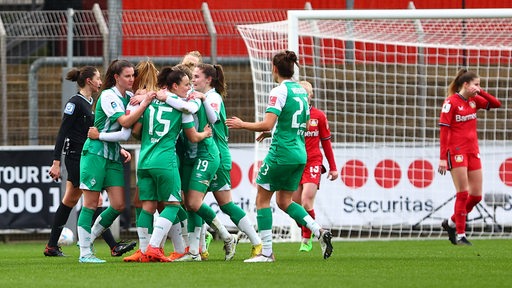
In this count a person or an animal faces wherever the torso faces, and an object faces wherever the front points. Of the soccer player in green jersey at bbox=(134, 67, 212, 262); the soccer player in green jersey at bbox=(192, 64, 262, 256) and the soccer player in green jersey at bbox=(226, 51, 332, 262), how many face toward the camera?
0

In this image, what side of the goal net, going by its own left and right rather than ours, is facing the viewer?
front

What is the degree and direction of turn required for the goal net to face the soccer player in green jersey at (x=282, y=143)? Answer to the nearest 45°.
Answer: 0° — it already faces them

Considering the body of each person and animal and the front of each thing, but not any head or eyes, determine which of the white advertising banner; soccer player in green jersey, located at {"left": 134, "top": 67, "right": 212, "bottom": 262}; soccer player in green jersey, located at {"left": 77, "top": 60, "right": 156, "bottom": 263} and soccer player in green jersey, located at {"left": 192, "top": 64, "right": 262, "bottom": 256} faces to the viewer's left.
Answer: soccer player in green jersey, located at {"left": 192, "top": 64, "right": 262, "bottom": 256}

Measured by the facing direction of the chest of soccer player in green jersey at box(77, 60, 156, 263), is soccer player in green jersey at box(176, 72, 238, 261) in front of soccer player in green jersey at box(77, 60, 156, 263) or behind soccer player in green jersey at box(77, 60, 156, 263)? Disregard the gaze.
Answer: in front

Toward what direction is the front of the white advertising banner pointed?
toward the camera

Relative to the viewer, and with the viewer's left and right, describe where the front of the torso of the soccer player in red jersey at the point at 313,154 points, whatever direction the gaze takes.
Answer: facing the viewer and to the left of the viewer

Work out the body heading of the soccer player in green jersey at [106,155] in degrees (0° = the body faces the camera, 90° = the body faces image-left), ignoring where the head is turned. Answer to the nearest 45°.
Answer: approximately 315°

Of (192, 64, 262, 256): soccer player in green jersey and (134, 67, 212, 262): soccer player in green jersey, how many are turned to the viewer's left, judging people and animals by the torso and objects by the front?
1

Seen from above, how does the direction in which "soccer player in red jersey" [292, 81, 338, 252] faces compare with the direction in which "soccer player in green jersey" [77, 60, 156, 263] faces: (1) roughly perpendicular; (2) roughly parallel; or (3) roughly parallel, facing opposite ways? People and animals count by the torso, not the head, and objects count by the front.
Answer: roughly perpendicular

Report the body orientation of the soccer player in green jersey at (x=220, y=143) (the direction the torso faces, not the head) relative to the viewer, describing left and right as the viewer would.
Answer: facing to the left of the viewer

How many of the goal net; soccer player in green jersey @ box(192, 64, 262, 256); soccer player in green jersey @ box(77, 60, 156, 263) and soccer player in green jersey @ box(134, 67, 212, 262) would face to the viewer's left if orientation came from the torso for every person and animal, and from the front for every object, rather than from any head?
1

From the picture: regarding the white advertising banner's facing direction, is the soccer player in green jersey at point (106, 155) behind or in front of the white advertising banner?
in front

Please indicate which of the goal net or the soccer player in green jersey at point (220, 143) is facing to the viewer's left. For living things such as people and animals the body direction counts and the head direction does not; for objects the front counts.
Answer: the soccer player in green jersey
